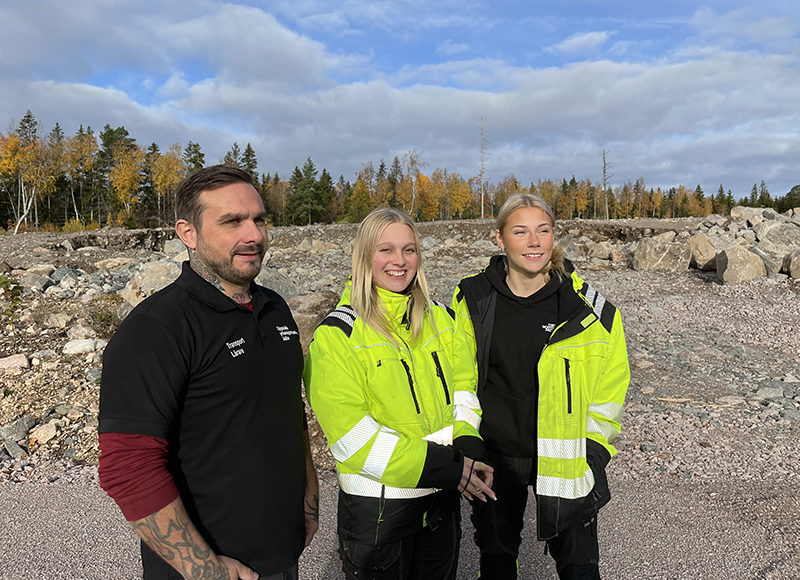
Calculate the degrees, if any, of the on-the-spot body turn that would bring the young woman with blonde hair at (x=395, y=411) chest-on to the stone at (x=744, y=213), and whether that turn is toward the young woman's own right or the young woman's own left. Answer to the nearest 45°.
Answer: approximately 90° to the young woman's own left

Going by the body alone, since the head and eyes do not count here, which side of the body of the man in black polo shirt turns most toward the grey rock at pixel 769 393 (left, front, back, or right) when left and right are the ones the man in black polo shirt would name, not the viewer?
left

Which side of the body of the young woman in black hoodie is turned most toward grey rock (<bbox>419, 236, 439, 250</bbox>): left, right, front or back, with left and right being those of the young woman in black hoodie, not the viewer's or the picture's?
back

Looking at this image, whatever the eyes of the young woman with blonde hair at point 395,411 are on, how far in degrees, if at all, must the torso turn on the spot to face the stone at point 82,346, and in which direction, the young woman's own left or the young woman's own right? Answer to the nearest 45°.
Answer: approximately 180°

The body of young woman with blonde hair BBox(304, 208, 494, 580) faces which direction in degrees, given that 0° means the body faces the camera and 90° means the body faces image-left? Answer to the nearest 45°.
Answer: approximately 315°

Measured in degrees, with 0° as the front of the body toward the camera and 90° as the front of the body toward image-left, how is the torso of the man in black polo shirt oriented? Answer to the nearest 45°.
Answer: approximately 315°

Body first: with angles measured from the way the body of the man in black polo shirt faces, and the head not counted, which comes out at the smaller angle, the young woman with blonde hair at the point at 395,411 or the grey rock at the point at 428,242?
the young woman with blonde hair

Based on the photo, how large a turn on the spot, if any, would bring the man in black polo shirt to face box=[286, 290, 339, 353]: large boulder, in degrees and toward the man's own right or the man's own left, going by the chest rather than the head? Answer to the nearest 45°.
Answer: approximately 135° to the man's own left

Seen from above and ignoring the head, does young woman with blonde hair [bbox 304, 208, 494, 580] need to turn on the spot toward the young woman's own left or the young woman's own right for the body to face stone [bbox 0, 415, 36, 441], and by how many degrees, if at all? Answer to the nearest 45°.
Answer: approximately 180°
